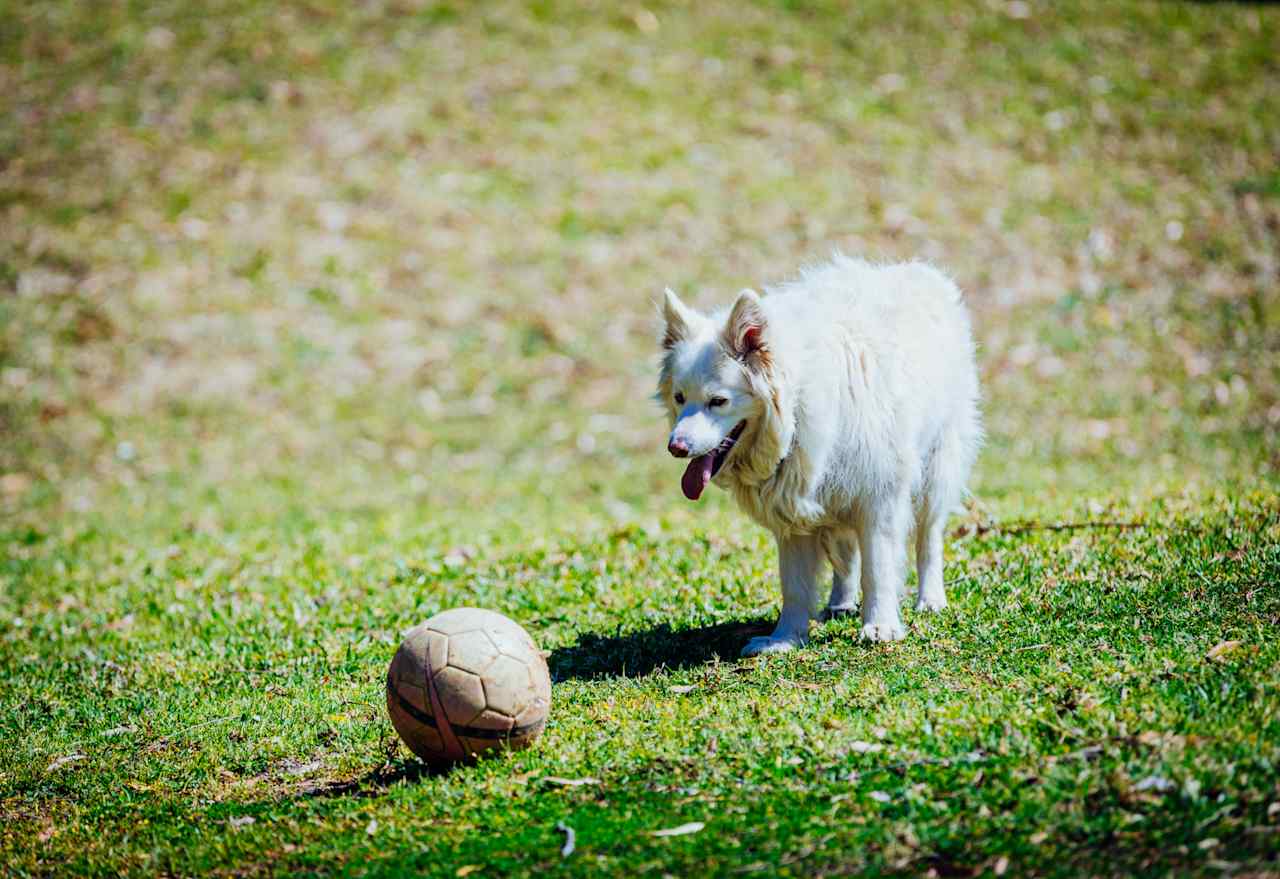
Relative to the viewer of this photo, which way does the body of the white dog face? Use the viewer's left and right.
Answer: facing the viewer and to the left of the viewer

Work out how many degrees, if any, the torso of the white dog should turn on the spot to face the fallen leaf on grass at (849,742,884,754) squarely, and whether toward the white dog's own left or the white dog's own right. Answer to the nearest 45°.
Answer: approximately 45° to the white dog's own left

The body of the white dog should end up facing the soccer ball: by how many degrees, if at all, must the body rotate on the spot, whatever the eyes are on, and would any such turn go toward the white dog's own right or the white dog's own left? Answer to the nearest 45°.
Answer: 0° — it already faces it

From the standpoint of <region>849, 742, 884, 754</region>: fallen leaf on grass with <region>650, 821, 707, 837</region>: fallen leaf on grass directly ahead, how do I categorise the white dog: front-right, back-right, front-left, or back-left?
back-right

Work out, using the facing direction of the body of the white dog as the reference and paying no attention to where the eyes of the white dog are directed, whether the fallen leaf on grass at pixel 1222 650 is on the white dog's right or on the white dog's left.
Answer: on the white dog's left

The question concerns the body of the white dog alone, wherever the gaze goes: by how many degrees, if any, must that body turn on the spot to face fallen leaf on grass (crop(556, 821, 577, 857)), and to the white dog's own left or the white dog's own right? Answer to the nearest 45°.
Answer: approximately 45° to the white dog's own left

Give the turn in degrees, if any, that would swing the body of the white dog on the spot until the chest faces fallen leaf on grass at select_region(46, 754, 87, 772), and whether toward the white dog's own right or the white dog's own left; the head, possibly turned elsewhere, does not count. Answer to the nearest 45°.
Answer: approximately 45° to the white dog's own right

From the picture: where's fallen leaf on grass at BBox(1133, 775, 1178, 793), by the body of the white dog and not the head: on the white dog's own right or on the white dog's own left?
on the white dog's own left

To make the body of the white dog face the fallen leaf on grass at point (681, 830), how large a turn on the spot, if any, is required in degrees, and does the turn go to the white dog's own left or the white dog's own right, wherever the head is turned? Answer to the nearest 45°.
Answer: approximately 45° to the white dog's own left
